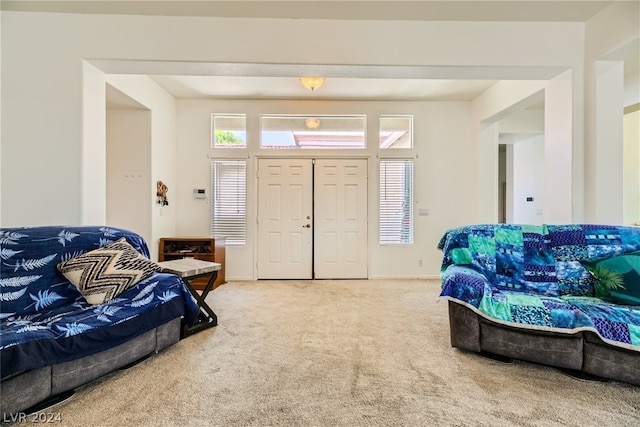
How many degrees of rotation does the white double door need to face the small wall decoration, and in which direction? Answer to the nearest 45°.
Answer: approximately 90° to its right

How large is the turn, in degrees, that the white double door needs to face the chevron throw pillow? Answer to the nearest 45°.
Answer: approximately 45° to its right

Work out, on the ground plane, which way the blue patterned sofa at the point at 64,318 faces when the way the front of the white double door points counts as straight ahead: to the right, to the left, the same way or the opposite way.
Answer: to the left

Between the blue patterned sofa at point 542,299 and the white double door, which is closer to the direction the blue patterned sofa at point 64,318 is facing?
the blue patterned sofa

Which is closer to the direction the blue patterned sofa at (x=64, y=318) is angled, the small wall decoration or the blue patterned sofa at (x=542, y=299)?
the blue patterned sofa

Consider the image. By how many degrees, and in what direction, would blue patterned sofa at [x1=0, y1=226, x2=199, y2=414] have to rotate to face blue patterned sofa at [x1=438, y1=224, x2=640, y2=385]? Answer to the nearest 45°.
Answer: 0° — it already faces it

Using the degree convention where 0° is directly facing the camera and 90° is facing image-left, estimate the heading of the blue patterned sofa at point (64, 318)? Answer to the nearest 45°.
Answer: approximately 315°

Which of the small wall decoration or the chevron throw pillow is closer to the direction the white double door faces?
the chevron throw pillow
